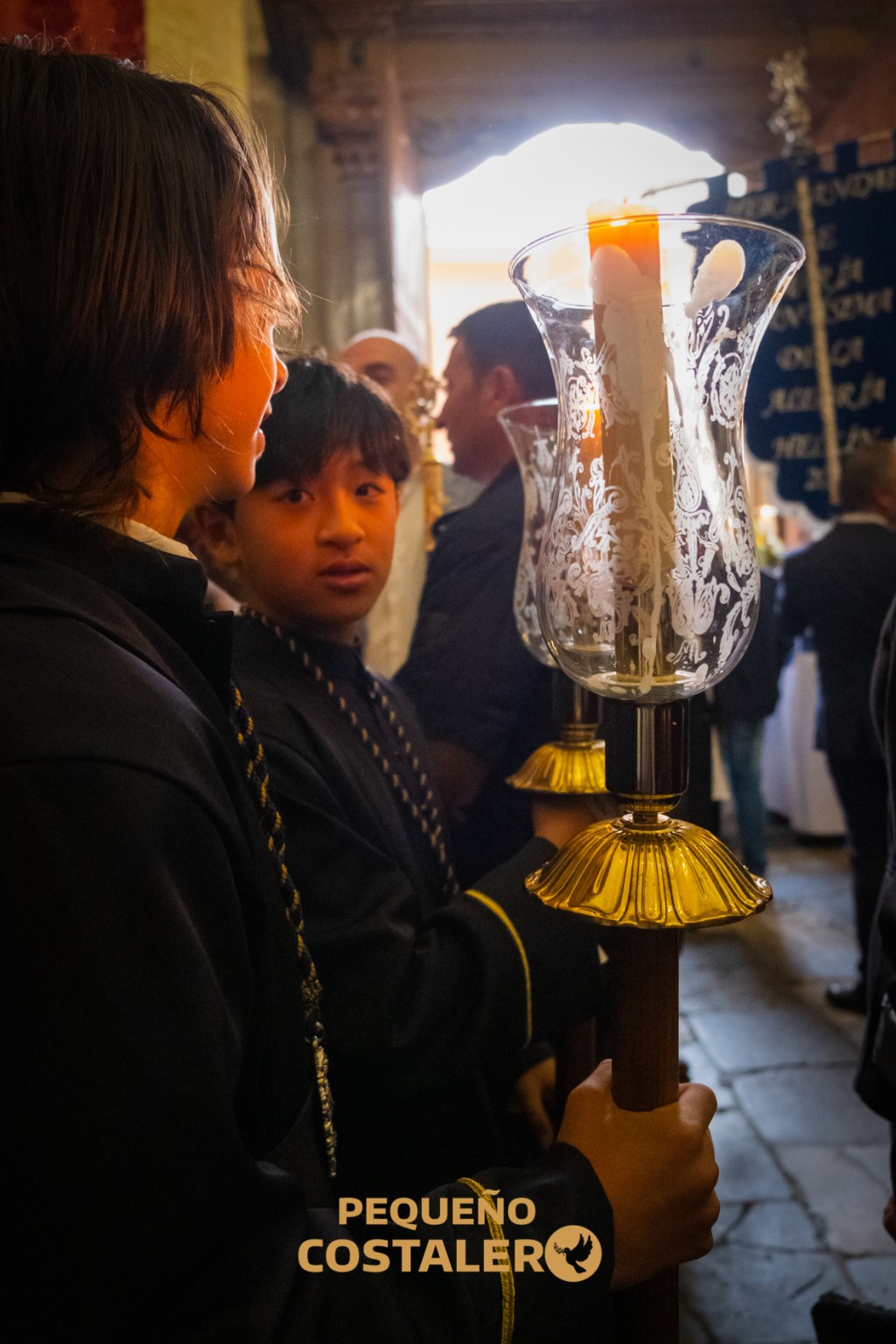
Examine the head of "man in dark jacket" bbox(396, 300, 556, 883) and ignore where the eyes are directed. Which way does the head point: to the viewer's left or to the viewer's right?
to the viewer's left

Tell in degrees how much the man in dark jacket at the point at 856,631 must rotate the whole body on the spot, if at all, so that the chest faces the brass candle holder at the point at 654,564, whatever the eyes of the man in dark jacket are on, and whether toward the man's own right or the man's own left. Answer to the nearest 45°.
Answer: approximately 180°

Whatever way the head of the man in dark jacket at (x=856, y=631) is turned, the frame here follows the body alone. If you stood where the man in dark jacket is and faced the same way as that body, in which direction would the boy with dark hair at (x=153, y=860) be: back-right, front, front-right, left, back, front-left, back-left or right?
back

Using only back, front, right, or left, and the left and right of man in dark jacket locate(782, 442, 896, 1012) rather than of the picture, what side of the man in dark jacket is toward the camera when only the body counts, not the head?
back

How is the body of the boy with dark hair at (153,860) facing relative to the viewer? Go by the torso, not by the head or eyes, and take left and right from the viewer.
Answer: facing to the right of the viewer

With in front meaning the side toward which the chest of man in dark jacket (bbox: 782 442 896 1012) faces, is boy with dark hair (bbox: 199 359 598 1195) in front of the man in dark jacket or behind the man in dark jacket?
behind

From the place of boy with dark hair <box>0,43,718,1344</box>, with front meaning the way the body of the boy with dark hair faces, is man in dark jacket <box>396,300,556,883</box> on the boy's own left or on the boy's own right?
on the boy's own left
